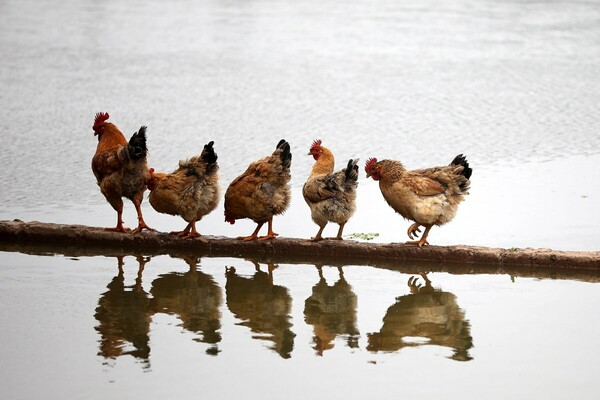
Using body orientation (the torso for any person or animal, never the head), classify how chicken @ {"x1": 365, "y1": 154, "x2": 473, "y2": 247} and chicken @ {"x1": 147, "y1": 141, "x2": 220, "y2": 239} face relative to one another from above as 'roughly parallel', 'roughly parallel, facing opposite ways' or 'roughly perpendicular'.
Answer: roughly parallel

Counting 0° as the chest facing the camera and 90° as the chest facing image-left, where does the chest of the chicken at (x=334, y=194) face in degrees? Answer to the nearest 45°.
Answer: approximately 135°

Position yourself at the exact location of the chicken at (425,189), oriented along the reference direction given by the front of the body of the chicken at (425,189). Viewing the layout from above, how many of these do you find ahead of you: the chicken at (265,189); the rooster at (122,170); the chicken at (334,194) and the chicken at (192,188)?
4

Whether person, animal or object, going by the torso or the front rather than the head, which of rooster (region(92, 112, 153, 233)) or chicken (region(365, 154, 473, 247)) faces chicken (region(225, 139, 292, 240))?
chicken (region(365, 154, 473, 247))

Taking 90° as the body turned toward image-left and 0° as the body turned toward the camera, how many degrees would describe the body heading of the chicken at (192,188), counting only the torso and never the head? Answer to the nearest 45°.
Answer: approximately 90°

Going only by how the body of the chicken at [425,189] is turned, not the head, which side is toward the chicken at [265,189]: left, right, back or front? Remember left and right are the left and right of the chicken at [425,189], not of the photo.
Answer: front

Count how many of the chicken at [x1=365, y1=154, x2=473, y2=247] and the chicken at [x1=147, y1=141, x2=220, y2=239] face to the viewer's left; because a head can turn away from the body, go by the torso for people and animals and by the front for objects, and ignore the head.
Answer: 2

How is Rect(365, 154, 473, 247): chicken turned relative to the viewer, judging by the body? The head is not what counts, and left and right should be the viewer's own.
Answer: facing to the left of the viewer

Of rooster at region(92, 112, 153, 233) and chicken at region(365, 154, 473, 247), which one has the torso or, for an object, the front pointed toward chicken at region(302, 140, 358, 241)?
chicken at region(365, 154, 473, 247)

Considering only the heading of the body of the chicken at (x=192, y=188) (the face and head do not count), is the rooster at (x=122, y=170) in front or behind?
in front

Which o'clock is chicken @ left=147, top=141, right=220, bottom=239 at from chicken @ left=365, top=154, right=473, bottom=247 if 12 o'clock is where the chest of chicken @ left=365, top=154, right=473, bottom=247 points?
chicken @ left=147, top=141, right=220, bottom=239 is roughly at 12 o'clock from chicken @ left=365, top=154, right=473, bottom=247.

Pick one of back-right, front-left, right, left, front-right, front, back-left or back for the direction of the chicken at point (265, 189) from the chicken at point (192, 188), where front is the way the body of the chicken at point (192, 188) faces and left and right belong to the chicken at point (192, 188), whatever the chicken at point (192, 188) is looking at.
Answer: back
